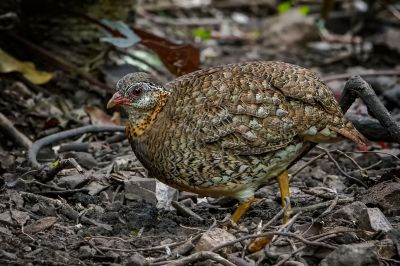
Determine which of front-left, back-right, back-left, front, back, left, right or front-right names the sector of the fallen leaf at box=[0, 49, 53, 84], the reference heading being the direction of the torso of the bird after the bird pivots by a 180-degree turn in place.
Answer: back-left

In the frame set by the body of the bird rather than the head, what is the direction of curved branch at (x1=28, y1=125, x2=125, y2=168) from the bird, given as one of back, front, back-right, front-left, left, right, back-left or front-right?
front-right

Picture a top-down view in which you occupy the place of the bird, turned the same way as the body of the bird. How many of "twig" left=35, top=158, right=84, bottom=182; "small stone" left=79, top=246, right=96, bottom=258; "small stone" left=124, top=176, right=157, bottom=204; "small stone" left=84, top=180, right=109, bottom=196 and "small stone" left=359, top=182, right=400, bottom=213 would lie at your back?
1

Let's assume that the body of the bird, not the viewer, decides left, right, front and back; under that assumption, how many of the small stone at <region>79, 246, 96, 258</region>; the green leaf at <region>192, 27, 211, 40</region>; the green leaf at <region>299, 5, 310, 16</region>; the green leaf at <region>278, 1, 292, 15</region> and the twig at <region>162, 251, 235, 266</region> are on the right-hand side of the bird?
3

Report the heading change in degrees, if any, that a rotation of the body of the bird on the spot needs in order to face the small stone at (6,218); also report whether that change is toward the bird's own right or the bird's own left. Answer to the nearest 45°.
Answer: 0° — it already faces it

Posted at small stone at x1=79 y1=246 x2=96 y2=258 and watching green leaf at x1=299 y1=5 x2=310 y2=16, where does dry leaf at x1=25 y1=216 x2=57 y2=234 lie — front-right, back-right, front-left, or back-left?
front-left

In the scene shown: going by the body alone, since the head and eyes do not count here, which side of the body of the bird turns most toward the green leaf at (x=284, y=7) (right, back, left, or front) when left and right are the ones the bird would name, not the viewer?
right

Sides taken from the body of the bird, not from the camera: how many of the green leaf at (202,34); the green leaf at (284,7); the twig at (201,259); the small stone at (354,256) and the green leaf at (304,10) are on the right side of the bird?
3

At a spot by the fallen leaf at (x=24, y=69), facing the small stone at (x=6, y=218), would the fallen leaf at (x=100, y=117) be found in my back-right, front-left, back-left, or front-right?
front-left

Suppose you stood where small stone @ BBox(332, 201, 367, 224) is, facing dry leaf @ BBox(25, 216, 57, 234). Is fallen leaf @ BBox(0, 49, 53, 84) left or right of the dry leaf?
right

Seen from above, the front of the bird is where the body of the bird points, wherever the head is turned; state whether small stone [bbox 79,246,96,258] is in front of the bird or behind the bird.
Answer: in front

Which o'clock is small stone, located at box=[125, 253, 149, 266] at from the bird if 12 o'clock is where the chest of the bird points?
The small stone is roughly at 10 o'clock from the bird.

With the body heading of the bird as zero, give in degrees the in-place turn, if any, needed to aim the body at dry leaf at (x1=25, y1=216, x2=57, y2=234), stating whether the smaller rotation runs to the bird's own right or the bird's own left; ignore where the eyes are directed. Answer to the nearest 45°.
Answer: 0° — it already faces it

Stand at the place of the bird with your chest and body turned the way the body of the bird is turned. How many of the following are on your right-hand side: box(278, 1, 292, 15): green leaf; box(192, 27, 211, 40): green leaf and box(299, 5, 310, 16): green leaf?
3

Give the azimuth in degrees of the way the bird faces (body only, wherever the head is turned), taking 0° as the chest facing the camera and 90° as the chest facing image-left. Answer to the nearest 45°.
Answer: approximately 90°

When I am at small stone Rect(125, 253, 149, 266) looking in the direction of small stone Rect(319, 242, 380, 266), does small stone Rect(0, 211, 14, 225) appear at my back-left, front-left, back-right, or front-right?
back-left

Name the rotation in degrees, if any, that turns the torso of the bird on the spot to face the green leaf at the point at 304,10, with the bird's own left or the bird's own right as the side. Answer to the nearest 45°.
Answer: approximately 90° to the bird's own right

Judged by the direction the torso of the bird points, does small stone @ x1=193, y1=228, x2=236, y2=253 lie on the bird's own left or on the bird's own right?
on the bird's own left
